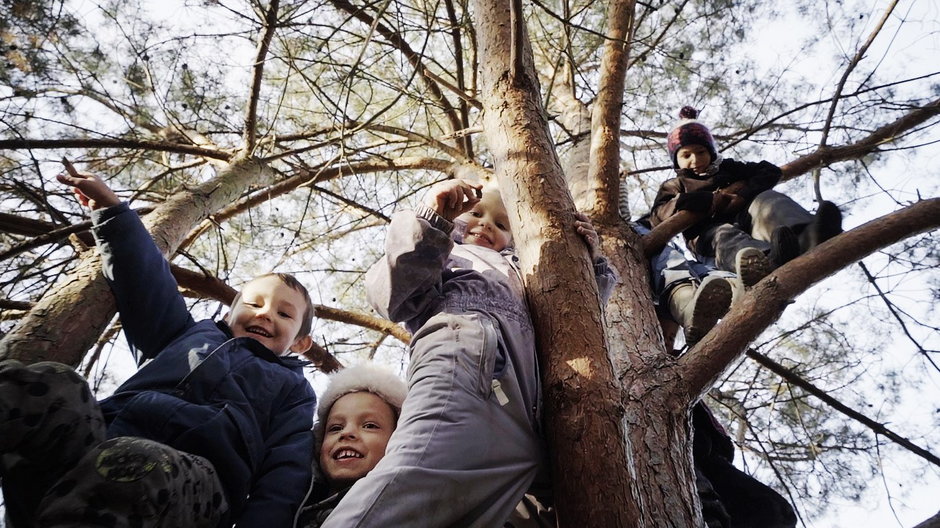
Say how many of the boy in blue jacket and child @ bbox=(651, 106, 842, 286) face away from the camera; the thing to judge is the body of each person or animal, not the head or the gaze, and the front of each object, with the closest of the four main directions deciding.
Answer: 0

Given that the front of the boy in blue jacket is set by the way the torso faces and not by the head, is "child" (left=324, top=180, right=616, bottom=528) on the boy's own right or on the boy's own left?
on the boy's own left

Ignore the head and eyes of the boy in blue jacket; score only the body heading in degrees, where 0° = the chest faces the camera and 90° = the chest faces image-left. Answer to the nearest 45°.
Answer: approximately 45°

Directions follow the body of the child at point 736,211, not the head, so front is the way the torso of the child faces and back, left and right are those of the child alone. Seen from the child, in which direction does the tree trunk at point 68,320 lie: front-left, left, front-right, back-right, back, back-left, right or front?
right

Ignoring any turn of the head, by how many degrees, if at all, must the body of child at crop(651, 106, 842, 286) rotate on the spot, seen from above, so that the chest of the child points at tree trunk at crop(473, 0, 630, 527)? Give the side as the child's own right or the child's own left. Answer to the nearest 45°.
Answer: approximately 45° to the child's own right

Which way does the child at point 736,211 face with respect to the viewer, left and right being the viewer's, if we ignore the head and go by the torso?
facing the viewer and to the right of the viewer
